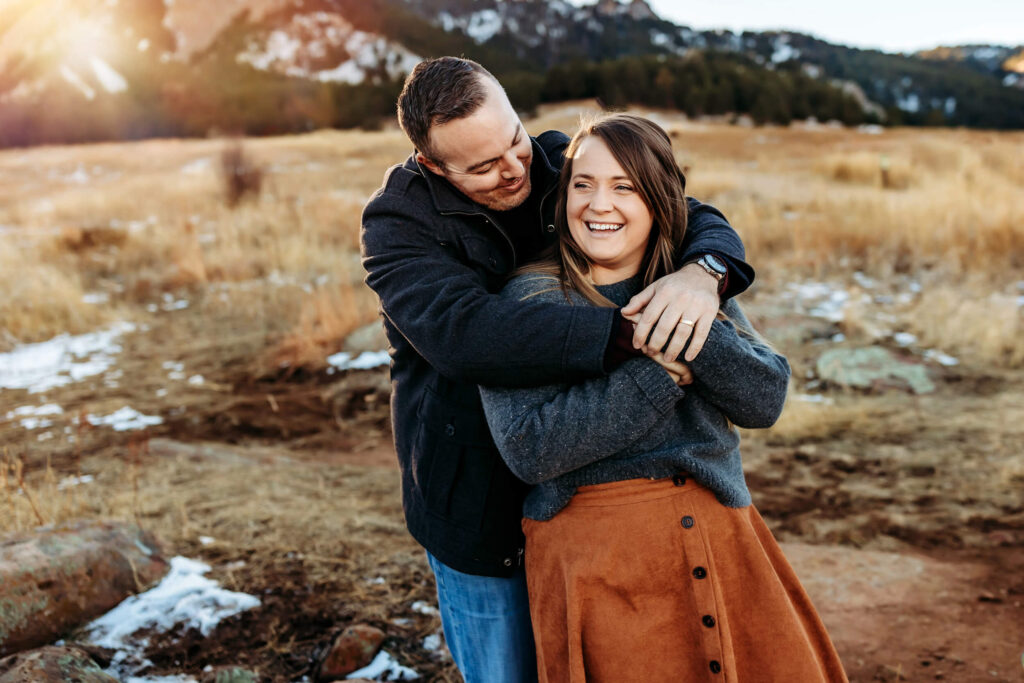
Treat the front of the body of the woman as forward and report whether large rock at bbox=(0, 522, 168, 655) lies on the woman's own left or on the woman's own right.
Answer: on the woman's own right

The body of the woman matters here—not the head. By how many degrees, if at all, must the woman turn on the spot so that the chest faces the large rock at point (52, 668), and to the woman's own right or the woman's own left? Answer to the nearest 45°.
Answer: approximately 90° to the woman's own right

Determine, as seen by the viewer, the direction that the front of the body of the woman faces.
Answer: toward the camera

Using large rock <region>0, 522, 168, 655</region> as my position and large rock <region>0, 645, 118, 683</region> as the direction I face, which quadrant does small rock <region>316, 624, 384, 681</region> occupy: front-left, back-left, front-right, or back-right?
front-left

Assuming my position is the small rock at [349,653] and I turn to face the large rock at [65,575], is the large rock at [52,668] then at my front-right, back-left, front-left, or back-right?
front-left

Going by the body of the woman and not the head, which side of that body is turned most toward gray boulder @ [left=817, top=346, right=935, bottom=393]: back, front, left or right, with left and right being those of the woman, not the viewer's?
back

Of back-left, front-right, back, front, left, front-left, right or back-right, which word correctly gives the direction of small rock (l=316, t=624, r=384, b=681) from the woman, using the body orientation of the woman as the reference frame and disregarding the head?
back-right

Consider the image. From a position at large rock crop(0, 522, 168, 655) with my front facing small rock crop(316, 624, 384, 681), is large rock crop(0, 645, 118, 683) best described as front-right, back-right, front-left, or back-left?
front-right
